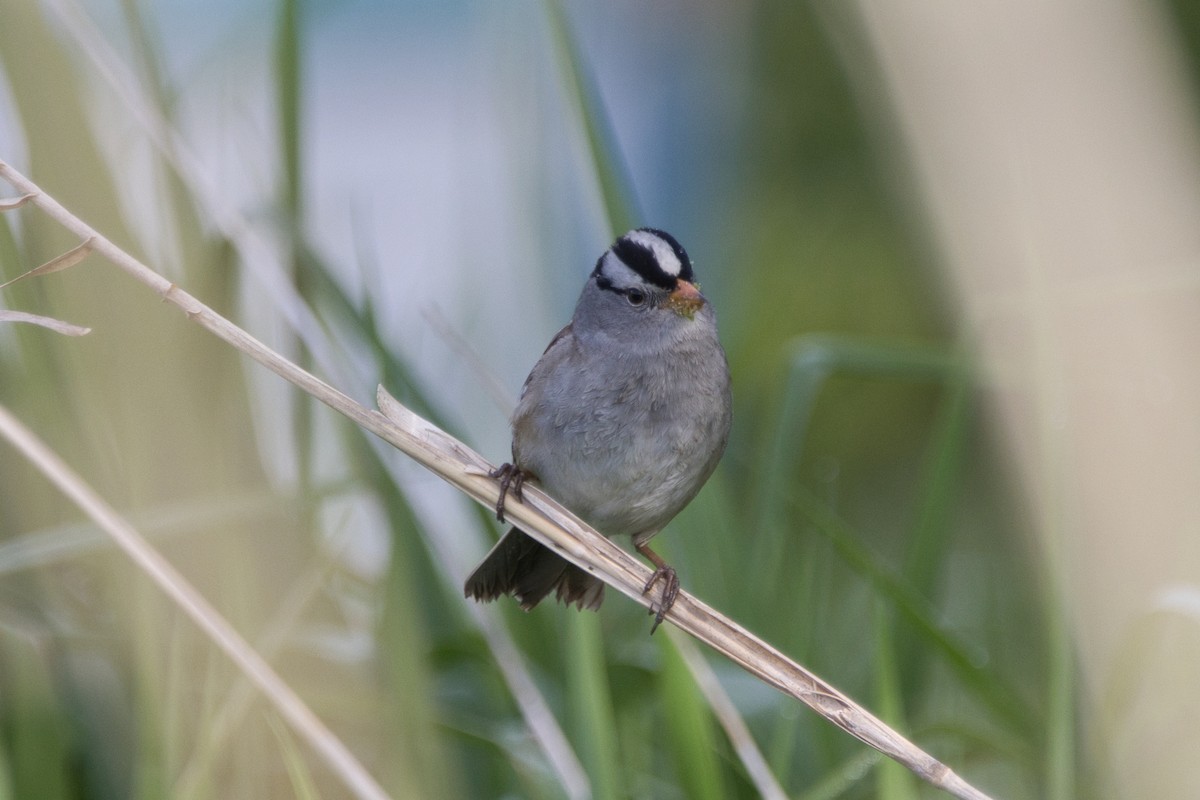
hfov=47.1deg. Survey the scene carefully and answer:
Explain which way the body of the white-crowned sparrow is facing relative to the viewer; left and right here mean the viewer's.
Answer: facing the viewer and to the right of the viewer

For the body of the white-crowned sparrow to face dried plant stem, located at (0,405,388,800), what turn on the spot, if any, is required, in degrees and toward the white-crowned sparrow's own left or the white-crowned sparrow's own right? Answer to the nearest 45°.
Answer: approximately 90° to the white-crowned sparrow's own right

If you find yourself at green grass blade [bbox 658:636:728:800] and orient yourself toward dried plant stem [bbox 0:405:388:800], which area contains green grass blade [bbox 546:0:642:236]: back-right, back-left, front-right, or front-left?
front-right
